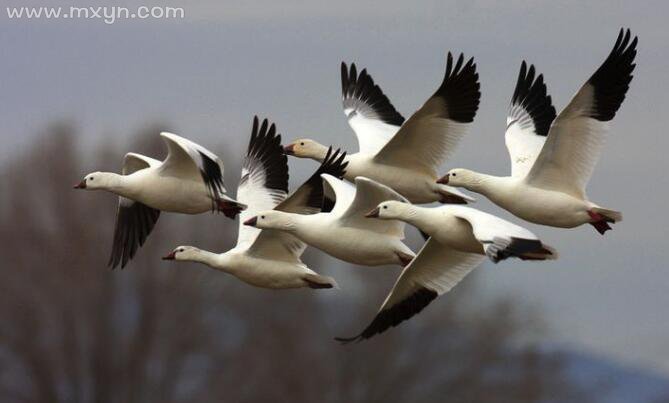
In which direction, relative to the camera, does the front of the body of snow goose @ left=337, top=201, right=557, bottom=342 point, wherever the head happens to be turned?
to the viewer's left

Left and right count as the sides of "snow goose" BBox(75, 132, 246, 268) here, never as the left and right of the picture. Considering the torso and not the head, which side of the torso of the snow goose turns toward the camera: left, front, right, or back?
left

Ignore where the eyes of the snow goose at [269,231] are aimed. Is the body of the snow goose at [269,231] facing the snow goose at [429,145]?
no

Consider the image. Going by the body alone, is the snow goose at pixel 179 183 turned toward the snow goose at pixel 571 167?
no

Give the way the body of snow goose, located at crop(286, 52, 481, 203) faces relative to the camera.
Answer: to the viewer's left

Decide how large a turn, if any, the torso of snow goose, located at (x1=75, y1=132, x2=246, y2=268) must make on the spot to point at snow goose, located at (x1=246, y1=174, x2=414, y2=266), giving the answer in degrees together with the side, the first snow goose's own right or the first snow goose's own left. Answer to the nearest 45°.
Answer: approximately 135° to the first snow goose's own left

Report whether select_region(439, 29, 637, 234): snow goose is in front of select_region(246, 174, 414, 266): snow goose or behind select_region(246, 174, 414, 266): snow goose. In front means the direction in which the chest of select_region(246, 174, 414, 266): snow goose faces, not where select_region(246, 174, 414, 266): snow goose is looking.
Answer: behind

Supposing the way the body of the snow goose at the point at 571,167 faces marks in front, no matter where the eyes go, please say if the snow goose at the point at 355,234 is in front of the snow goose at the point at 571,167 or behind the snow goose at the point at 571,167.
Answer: in front

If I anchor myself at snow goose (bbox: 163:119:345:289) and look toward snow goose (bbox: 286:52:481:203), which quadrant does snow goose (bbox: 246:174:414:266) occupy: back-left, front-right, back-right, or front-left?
front-right

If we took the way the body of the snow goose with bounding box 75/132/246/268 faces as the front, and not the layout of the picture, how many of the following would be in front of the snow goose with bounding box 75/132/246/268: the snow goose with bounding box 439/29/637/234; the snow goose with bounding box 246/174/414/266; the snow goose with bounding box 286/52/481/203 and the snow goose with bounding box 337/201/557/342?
0

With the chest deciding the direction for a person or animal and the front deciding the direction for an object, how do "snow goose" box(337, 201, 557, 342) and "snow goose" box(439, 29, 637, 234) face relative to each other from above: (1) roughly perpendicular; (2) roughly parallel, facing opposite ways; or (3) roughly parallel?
roughly parallel

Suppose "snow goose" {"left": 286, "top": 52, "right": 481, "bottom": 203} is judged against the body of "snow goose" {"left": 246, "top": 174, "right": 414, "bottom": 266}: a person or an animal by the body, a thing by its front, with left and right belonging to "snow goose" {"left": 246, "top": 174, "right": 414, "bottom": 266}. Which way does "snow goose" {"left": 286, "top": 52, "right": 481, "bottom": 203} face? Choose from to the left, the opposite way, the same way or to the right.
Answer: the same way

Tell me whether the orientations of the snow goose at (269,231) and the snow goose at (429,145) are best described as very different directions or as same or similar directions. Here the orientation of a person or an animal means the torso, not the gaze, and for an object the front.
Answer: same or similar directions

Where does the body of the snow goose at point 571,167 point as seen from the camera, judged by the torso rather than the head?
to the viewer's left

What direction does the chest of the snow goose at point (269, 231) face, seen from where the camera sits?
to the viewer's left

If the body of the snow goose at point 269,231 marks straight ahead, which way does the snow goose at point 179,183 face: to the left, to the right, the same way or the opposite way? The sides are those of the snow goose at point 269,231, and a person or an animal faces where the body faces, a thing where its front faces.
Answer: the same way
